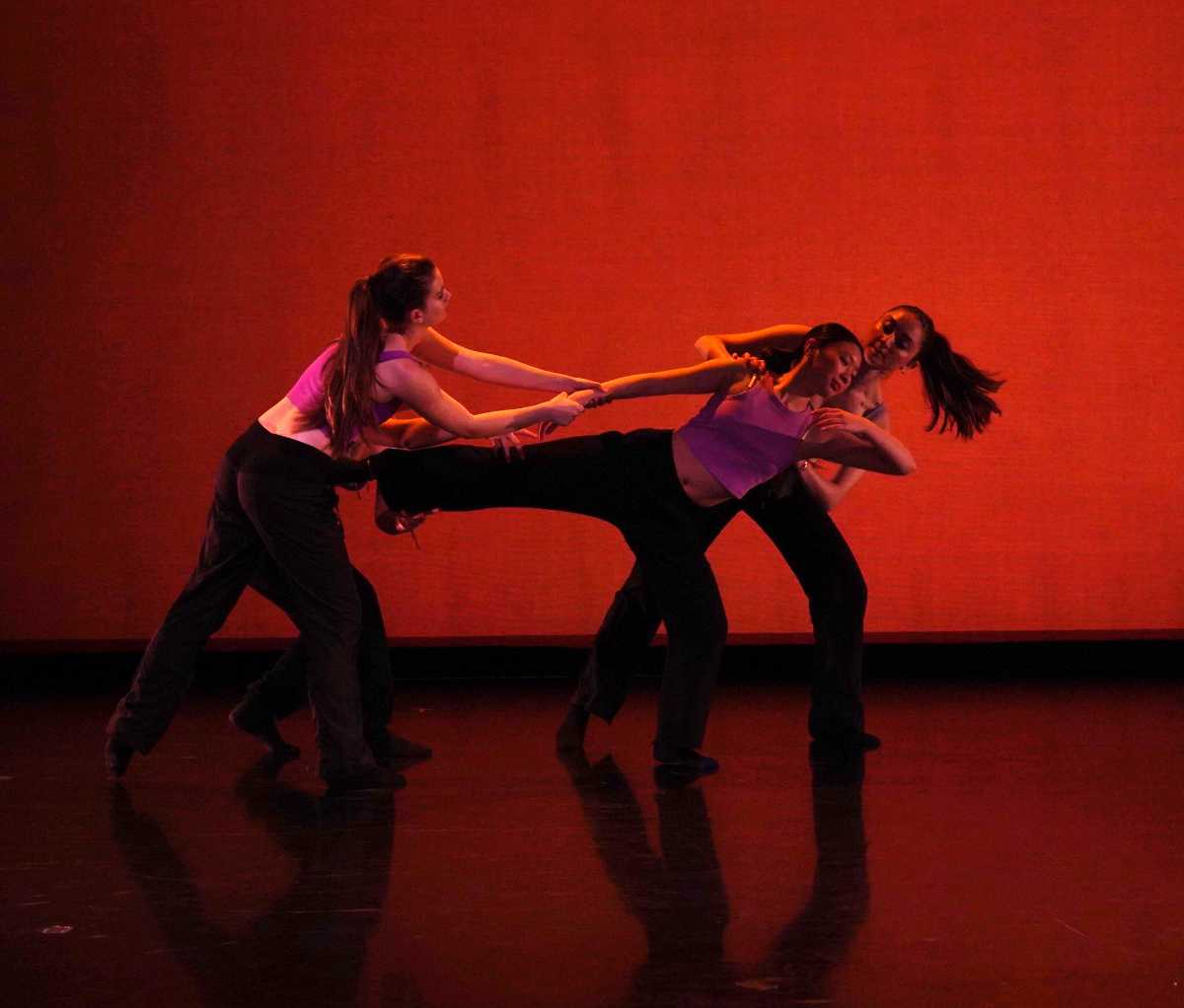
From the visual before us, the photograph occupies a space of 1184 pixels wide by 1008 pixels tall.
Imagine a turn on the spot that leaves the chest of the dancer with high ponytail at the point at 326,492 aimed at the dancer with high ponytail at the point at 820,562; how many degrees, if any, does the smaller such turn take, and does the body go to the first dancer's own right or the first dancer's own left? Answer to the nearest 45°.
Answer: approximately 45° to the first dancer's own right

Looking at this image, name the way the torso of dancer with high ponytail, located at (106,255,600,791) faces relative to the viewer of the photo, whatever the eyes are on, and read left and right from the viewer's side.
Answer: facing away from the viewer and to the right of the viewer

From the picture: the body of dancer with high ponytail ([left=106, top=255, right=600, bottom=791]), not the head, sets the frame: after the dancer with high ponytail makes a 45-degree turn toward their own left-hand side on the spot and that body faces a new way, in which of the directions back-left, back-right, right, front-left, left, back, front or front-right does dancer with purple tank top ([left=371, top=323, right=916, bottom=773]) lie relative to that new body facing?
right

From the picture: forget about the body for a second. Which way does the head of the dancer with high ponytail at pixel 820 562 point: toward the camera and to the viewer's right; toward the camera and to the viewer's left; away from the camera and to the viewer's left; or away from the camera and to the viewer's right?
toward the camera and to the viewer's left

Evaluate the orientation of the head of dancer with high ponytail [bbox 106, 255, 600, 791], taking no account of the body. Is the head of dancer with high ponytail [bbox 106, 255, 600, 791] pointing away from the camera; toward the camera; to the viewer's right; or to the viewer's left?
to the viewer's right
